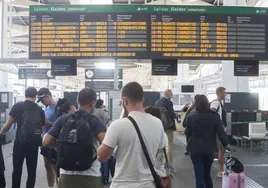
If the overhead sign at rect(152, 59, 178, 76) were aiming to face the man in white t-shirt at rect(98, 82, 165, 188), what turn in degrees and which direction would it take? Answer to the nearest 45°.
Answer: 0° — it already faces them

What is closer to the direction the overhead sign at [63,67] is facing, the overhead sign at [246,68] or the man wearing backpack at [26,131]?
the man wearing backpack

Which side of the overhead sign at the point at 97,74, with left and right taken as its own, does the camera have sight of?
front

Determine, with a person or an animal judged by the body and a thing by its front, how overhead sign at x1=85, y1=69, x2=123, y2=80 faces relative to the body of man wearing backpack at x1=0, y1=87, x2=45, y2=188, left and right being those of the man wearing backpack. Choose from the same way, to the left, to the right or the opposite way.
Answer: the opposite way

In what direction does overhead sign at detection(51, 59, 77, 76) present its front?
toward the camera

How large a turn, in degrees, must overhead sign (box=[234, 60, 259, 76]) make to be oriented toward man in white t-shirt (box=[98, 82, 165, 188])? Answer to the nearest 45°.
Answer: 0° — it already faces them

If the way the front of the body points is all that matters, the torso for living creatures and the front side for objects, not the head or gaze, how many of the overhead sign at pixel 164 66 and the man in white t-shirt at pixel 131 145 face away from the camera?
1

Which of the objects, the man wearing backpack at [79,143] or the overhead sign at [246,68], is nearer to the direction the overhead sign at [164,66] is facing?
the man wearing backpack

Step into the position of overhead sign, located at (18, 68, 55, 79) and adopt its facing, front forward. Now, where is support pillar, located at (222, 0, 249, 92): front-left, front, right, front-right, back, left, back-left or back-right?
front-left

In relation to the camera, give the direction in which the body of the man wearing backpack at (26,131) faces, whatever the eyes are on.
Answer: away from the camera

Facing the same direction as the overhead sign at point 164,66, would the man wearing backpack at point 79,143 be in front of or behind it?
in front

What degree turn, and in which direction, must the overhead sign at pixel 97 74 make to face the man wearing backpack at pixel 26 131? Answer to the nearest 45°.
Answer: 0° — it already faces them

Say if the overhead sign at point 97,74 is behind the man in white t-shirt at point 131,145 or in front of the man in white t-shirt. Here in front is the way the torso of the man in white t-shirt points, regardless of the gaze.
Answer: in front

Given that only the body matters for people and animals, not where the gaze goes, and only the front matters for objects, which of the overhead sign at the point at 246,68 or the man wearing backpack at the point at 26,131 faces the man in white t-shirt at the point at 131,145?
the overhead sign

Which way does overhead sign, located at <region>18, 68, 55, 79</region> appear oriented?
toward the camera

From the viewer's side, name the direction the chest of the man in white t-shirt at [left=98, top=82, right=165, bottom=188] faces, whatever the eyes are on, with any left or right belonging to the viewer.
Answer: facing away from the viewer

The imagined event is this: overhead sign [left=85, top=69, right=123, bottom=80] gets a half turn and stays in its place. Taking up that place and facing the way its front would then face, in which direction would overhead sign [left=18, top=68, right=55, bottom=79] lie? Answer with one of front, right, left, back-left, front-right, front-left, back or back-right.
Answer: front-left

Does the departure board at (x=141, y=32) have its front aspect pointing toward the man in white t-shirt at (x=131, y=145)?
yes

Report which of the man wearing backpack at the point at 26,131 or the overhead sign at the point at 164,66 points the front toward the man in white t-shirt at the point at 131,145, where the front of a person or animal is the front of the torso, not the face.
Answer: the overhead sign
